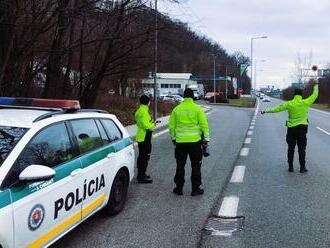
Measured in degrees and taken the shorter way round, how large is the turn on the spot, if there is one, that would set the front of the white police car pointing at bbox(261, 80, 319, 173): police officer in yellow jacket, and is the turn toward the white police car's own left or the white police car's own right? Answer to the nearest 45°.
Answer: approximately 180°

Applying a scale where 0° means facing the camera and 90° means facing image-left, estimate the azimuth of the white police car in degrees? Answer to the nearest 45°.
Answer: approximately 45°

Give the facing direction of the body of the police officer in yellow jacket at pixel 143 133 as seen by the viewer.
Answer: to the viewer's right

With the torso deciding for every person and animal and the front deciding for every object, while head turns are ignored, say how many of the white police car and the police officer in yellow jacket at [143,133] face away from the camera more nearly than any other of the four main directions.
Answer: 0

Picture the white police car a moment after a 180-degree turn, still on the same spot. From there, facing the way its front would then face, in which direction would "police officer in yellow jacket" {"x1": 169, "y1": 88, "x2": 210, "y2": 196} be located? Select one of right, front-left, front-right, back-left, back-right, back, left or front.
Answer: front

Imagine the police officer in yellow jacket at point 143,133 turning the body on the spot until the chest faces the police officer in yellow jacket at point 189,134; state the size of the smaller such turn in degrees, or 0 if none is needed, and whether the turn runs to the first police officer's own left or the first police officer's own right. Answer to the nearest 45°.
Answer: approximately 45° to the first police officer's own right
